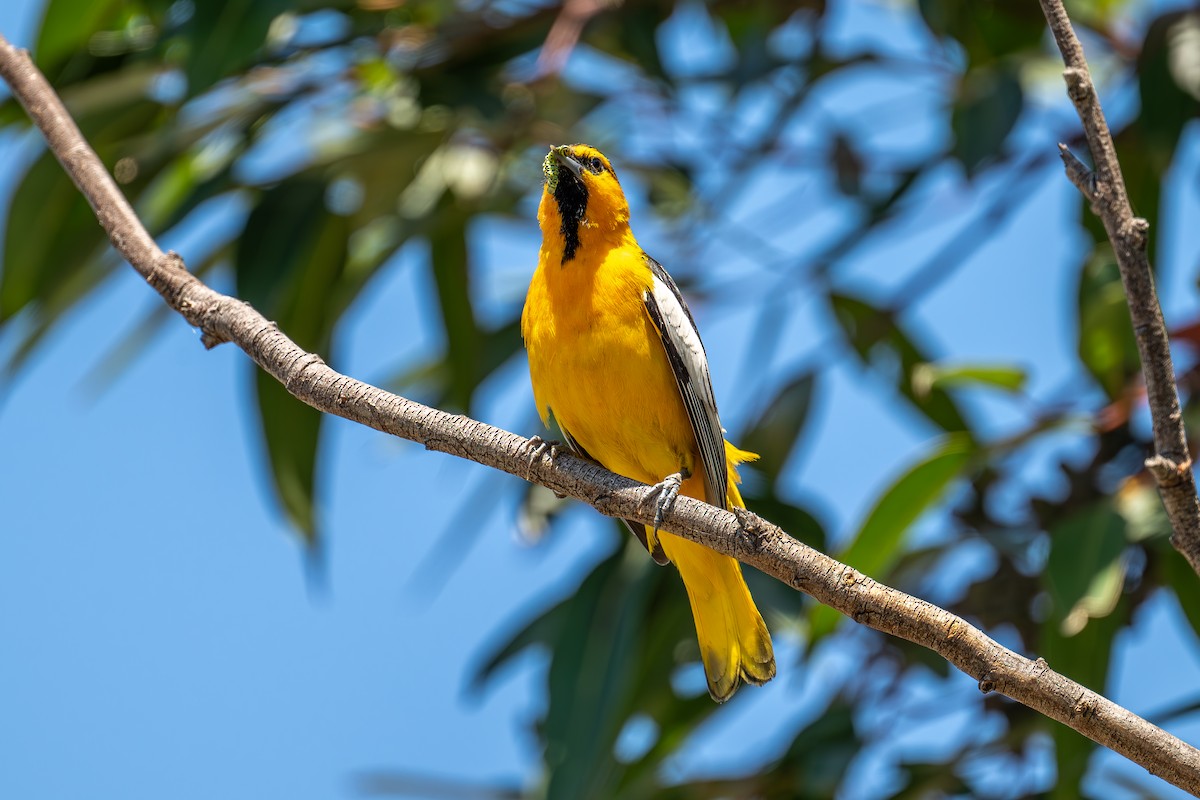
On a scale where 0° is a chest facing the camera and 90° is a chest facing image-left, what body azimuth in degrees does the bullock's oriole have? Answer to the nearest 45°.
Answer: approximately 45°

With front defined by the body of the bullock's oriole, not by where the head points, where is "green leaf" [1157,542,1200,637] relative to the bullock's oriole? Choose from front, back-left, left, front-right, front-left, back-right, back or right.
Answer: back-left

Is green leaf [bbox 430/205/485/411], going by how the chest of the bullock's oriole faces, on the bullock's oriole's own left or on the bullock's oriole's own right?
on the bullock's oriole's own right

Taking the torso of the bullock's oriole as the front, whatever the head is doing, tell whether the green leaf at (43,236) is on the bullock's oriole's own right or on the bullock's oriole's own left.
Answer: on the bullock's oriole's own right

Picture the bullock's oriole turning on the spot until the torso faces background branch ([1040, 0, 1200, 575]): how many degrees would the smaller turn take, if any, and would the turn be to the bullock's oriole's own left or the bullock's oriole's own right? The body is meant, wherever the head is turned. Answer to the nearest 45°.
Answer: approximately 90° to the bullock's oriole's own left

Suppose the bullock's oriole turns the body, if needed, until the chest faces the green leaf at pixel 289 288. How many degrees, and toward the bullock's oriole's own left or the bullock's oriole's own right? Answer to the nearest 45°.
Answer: approximately 90° to the bullock's oriole's own right

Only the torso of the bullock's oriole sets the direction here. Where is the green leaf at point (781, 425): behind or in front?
behind
